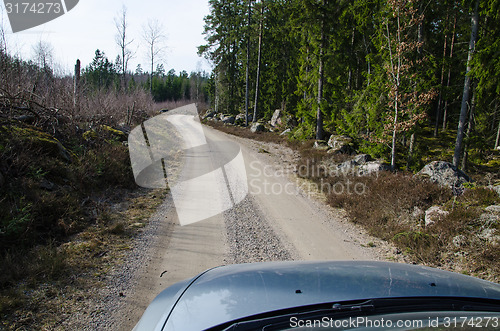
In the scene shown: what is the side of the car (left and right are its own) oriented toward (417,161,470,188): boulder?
front

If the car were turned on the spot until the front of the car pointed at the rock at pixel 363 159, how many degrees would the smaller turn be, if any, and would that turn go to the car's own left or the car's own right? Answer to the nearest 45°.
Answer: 0° — it already faces it

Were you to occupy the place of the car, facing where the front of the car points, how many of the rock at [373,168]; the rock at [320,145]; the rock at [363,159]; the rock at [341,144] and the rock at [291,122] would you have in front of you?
5

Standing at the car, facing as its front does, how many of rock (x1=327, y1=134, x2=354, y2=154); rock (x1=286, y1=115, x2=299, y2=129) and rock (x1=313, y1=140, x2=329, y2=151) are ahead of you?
3

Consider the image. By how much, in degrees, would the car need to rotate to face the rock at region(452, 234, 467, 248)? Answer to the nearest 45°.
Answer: approximately 45° to its right

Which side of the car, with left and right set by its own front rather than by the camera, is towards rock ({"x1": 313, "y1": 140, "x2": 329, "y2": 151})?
front

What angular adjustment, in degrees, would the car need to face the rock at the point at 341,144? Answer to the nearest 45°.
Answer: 0° — it already faces it

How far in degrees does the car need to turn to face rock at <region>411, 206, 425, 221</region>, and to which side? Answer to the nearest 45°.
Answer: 0° — it already faces it

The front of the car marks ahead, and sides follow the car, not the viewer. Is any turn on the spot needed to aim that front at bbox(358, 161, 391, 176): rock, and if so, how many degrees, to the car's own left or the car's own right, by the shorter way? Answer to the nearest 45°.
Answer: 0° — it already faces it

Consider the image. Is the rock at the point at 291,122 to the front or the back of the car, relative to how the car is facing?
to the front

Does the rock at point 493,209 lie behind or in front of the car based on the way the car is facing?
in front

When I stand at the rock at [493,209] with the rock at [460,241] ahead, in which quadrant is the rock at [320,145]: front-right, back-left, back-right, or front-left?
back-right

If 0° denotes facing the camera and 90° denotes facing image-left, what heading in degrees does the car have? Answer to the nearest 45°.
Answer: approximately 180°
